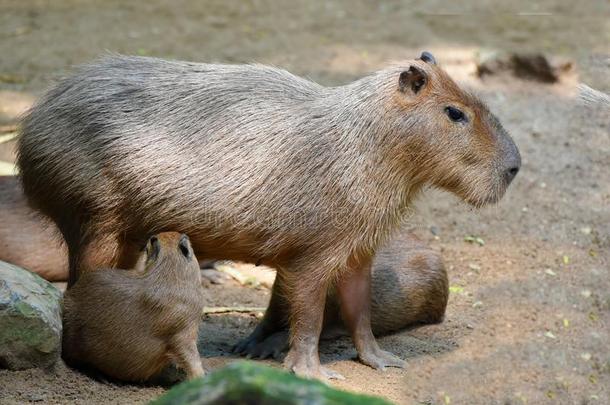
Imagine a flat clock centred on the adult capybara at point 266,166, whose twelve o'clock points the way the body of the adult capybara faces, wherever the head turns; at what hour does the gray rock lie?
The gray rock is roughly at 5 o'clock from the adult capybara.

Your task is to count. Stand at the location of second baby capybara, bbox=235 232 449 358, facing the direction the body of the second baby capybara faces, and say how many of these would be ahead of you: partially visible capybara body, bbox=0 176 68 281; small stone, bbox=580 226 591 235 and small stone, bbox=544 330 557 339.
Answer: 1

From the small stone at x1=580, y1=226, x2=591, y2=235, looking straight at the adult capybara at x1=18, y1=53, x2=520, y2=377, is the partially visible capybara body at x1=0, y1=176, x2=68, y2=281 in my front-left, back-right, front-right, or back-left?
front-right

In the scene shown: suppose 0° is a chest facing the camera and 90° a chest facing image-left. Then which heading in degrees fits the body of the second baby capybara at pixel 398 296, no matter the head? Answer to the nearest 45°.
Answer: approximately 90°

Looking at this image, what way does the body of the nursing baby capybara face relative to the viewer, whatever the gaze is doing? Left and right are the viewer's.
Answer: facing away from the viewer and to the right of the viewer

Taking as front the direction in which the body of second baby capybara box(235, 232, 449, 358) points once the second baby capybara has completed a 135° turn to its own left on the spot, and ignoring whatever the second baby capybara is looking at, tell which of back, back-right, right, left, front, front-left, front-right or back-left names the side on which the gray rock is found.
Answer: right

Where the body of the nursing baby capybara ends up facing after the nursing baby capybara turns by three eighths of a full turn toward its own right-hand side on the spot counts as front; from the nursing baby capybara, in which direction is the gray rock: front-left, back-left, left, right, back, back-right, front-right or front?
right

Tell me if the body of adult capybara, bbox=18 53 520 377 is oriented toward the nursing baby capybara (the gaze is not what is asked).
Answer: no

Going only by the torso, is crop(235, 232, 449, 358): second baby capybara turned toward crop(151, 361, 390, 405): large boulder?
no

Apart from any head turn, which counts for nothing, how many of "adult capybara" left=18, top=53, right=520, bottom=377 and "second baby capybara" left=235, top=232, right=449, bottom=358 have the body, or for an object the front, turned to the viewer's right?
1

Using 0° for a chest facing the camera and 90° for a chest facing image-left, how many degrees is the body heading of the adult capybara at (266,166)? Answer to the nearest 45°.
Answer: approximately 270°

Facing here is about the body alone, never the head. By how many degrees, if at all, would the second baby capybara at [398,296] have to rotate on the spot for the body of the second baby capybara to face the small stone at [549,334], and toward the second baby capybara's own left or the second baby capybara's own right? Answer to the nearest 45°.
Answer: approximately 180°

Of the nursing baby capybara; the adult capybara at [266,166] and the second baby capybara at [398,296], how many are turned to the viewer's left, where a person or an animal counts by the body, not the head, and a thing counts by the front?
1

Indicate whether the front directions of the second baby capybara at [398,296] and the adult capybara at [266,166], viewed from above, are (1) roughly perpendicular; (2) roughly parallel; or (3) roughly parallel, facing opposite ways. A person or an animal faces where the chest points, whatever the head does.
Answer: roughly parallel, facing opposite ways

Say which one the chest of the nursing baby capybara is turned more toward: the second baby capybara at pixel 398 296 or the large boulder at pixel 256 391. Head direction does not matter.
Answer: the second baby capybara

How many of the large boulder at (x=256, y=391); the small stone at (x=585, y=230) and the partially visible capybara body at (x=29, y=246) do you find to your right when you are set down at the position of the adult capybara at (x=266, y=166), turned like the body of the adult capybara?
1

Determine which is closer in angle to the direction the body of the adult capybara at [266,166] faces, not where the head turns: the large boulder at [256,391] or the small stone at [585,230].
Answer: the small stone
